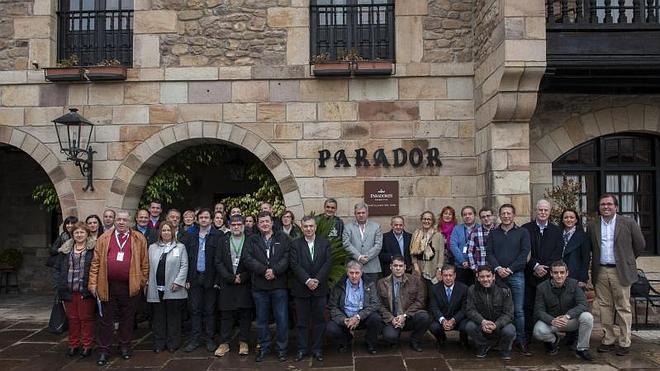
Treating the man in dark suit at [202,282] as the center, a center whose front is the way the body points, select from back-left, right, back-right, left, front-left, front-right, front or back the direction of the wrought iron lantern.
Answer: back-right

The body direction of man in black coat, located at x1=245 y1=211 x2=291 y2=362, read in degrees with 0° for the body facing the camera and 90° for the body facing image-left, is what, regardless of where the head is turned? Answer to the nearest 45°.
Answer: approximately 0°

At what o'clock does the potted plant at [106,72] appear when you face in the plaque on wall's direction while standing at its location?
The potted plant is roughly at 3 o'clock from the plaque on wall.

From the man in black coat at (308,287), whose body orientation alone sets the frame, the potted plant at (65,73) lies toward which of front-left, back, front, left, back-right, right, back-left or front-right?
back-right

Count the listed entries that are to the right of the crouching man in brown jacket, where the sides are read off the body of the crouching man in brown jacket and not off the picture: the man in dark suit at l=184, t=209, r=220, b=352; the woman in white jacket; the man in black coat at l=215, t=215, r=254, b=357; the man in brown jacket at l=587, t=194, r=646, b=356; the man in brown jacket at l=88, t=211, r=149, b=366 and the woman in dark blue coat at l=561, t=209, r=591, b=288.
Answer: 4

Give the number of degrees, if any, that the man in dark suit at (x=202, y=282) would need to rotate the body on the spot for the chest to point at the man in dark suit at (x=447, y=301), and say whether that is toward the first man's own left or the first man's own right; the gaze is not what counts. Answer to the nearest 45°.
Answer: approximately 90° to the first man's own left
